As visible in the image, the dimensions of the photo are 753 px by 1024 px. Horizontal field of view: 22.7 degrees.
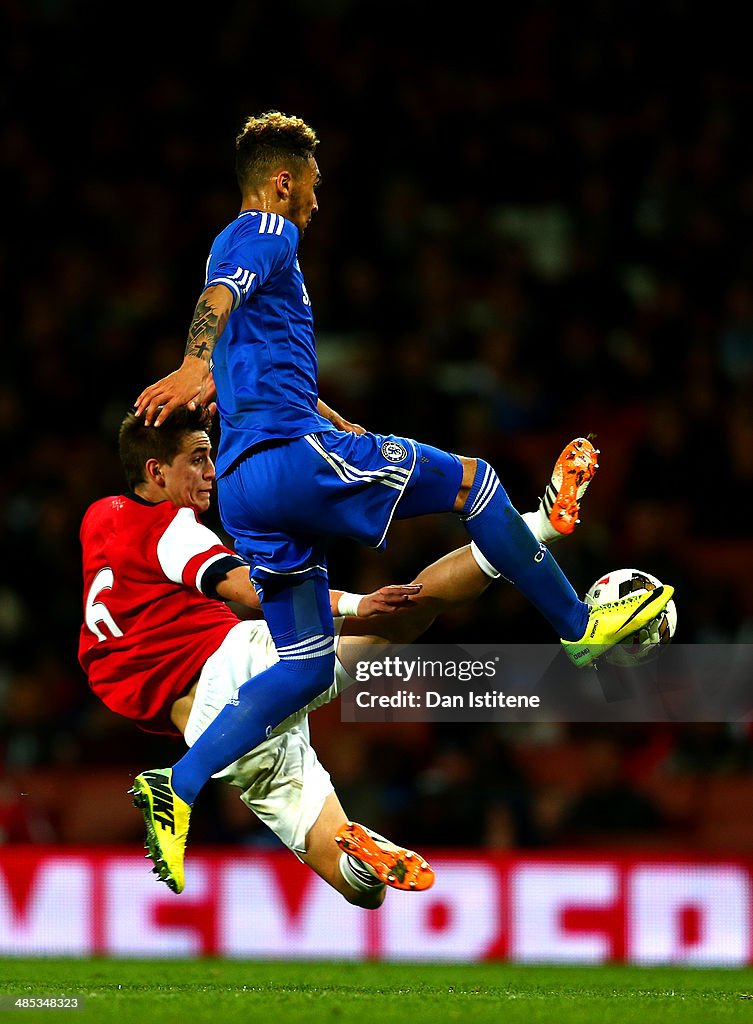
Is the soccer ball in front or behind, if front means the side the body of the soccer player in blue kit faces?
in front

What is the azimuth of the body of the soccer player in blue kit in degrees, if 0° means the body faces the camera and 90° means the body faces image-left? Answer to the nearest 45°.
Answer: approximately 270°
